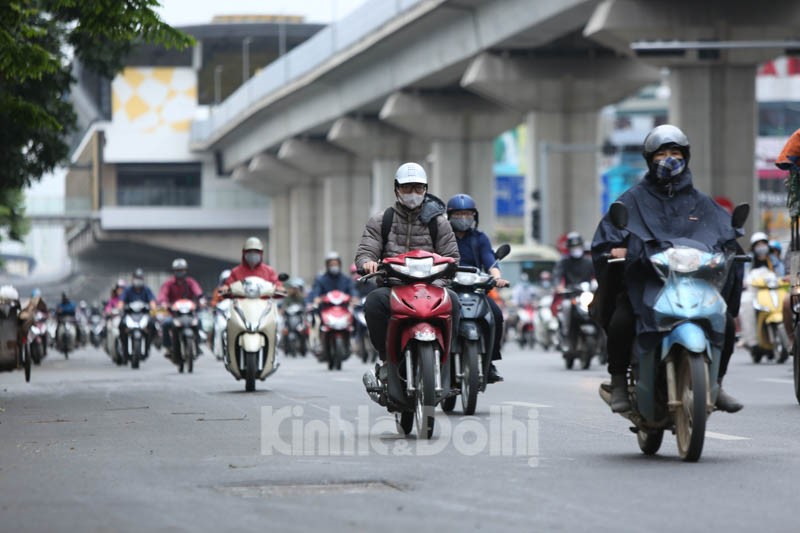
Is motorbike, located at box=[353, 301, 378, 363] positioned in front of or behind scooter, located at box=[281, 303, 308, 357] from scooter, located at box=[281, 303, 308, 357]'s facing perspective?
in front

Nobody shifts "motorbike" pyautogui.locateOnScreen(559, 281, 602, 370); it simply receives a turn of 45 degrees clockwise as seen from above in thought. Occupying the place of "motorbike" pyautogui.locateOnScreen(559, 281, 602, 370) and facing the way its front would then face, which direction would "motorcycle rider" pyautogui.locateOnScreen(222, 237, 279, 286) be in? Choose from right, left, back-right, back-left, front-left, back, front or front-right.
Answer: front

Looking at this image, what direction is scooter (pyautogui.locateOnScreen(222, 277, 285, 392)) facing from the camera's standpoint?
toward the camera

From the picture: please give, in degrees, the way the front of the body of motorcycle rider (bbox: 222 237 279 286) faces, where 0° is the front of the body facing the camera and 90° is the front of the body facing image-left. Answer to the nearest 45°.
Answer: approximately 0°

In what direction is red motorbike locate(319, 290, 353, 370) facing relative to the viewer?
toward the camera

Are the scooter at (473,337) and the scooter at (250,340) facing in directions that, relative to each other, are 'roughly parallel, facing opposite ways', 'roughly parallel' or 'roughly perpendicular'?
roughly parallel

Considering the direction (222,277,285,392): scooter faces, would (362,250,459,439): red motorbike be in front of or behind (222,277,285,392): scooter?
in front

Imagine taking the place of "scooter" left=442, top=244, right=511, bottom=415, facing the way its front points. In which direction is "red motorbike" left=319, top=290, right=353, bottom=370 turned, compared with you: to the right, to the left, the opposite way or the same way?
the same way

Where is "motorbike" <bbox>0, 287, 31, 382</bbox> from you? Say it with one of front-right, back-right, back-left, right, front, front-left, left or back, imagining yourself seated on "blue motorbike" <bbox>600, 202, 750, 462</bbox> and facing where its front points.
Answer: back-right

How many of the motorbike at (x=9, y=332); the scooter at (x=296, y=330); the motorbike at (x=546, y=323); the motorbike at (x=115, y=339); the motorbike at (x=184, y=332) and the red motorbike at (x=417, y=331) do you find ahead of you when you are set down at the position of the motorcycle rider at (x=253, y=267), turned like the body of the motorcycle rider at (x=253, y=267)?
1

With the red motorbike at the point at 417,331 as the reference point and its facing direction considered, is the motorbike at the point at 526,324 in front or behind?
behind

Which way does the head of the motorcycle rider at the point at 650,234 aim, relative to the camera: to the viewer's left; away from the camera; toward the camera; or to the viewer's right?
toward the camera

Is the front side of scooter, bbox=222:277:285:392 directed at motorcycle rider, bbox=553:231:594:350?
no

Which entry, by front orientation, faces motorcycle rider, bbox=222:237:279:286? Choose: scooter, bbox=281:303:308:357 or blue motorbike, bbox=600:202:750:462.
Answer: the scooter

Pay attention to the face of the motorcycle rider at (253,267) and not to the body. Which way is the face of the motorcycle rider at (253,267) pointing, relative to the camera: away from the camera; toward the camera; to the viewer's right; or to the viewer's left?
toward the camera

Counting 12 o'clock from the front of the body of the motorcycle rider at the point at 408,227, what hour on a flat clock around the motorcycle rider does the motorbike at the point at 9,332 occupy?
The motorbike is roughly at 5 o'clock from the motorcycle rider.

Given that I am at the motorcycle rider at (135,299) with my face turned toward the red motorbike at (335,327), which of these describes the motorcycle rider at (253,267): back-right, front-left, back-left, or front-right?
front-right

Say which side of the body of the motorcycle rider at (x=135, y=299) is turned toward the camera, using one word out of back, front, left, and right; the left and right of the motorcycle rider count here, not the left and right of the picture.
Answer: front

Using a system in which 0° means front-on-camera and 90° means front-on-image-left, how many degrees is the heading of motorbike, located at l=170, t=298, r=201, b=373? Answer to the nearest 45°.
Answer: approximately 0°

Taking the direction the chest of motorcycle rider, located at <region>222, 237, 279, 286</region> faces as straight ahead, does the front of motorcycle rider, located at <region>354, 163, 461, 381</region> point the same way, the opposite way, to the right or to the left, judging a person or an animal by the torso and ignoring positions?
the same way
